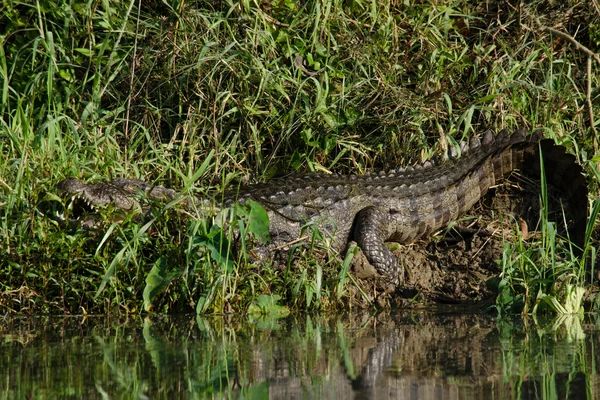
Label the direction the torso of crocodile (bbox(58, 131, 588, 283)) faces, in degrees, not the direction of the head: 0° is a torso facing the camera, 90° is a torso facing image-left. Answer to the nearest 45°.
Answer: approximately 90°
